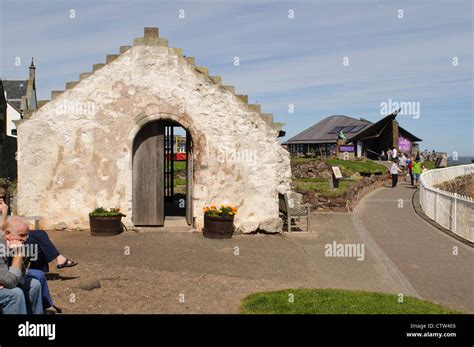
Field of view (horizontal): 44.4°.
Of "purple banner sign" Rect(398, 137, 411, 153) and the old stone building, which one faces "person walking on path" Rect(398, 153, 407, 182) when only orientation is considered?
the purple banner sign

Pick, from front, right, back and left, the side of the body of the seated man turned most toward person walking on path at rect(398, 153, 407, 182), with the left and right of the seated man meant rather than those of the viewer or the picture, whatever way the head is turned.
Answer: left

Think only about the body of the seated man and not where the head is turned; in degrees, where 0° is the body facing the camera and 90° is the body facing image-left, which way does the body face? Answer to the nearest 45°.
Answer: approximately 315°

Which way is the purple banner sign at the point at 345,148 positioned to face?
toward the camera

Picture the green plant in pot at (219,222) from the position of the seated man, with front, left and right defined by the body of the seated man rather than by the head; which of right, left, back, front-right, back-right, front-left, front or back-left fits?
left

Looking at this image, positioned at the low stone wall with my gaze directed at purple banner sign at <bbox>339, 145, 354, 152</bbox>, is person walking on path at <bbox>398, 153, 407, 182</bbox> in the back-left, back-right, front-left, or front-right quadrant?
front-right

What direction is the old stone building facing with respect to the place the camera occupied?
facing the viewer

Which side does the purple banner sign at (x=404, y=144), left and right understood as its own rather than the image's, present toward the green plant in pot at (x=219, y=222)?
front

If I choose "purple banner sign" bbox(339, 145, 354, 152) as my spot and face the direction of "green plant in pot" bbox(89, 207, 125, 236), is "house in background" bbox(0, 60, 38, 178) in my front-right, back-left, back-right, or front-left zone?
front-right
